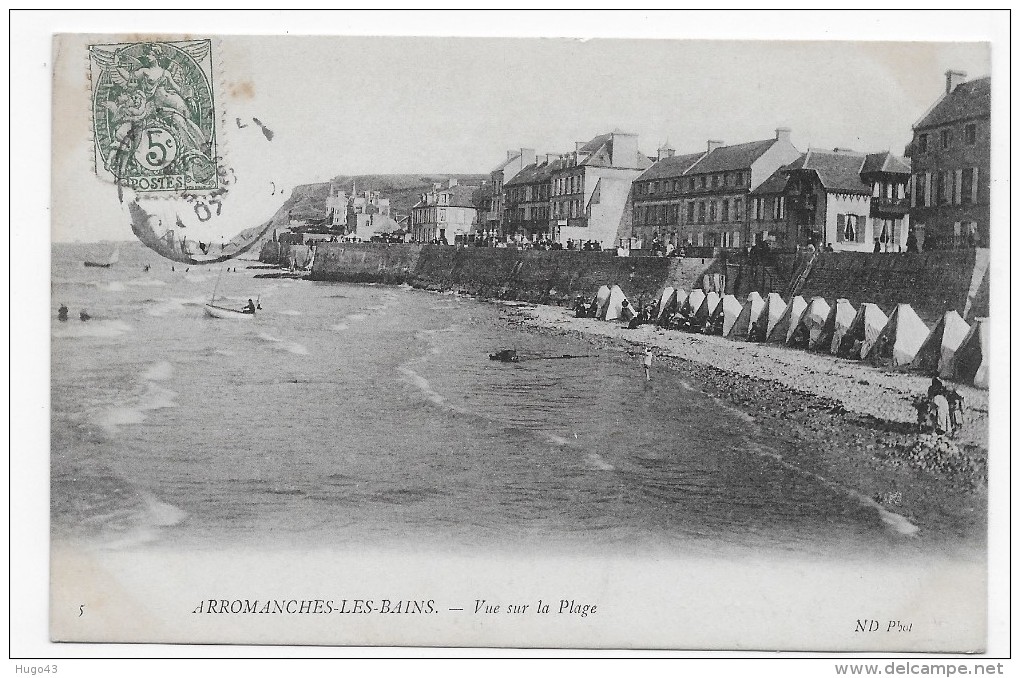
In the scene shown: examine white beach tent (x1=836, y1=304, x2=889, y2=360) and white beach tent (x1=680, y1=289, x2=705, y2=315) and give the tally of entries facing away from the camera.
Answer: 0

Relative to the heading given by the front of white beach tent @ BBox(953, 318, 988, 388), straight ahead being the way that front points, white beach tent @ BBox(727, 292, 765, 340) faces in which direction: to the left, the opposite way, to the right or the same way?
the same way

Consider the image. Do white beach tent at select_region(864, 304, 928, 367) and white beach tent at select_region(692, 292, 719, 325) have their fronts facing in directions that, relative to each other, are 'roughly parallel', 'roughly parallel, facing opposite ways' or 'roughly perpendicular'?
roughly parallel

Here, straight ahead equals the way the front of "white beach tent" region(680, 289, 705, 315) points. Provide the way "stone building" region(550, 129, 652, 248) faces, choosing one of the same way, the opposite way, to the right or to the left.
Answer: the same way

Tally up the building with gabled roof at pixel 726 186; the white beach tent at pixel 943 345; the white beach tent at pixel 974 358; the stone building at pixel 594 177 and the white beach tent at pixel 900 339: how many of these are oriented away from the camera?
0

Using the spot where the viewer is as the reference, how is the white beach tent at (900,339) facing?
facing the viewer and to the left of the viewer

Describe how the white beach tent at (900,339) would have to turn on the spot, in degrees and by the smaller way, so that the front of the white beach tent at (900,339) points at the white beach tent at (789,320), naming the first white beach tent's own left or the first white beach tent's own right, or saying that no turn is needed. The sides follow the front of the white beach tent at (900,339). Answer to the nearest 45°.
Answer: approximately 90° to the first white beach tent's own right

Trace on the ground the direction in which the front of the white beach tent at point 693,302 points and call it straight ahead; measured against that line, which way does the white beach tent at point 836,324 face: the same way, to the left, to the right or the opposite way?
the same way
